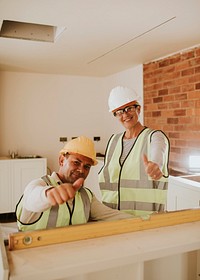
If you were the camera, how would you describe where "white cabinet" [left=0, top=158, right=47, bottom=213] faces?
facing the viewer

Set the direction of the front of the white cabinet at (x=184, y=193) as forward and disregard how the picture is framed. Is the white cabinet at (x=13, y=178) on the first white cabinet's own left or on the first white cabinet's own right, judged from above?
on the first white cabinet's own right

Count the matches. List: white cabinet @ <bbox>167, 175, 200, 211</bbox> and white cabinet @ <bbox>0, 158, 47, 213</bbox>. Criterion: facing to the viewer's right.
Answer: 0

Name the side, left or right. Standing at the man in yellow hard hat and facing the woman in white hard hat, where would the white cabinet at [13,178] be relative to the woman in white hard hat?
left

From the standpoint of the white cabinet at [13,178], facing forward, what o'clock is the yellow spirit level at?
The yellow spirit level is roughly at 12 o'clock from the white cabinet.

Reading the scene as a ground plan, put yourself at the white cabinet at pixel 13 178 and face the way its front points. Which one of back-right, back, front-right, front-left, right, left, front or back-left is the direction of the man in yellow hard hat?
front

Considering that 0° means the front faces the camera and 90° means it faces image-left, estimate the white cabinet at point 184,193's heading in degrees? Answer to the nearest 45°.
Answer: approximately 45°

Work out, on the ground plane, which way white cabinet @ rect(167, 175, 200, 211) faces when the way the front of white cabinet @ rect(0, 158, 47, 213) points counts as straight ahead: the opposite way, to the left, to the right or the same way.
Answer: to the right
